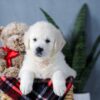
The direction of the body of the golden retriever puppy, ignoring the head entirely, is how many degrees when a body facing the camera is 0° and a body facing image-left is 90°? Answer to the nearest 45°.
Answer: approximately 0°
